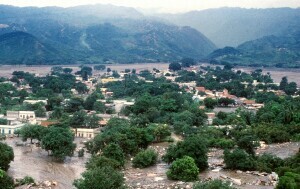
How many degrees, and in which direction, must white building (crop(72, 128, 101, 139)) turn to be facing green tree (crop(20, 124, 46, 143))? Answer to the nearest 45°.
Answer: approximately 45° to its right

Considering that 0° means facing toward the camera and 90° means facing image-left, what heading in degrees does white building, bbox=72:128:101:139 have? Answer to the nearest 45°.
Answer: approximately 0°

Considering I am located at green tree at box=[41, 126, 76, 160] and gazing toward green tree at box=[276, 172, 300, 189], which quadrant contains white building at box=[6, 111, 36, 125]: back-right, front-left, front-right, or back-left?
back-left

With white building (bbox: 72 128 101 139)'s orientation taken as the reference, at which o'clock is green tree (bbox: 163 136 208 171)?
The green tree is roughly at 11 o'clock from the white building.

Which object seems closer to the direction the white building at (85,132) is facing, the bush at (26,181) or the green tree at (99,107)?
the bush

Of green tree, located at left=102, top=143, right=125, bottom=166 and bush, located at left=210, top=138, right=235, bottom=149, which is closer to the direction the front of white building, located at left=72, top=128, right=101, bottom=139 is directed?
the green tree

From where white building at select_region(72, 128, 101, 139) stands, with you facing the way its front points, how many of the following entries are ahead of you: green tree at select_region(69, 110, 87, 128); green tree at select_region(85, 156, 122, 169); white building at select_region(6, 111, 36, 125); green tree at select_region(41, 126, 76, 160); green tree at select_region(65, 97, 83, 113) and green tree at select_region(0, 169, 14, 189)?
3

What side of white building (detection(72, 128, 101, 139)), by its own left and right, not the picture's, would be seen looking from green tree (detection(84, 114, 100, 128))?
back

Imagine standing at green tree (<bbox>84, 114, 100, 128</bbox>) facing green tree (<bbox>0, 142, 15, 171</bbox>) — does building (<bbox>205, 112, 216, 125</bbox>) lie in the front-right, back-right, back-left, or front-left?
back-left

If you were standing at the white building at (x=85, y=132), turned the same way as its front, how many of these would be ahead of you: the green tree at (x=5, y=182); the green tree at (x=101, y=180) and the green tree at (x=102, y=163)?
3

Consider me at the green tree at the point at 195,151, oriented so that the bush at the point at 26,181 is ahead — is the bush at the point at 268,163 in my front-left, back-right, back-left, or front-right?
back-left

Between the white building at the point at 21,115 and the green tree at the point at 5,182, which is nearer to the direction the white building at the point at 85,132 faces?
the green tree

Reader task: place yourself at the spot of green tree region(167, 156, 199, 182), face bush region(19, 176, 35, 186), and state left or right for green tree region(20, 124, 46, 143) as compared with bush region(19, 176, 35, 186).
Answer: right
